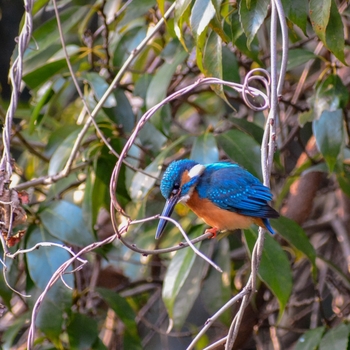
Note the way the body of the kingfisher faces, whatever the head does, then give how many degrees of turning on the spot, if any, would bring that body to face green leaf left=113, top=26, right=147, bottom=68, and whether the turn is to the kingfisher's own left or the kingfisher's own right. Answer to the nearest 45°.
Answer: approximately 90° to the kingfisher's own right

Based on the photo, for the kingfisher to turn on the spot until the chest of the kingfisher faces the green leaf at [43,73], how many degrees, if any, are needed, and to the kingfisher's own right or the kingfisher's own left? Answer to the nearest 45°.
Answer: approximately 45° to the kingfisher's own right

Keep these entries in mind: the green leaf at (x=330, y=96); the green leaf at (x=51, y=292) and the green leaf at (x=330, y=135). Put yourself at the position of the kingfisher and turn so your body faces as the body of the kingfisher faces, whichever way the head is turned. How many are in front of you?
1

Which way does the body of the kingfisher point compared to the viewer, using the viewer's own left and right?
facing to the left of the viewer

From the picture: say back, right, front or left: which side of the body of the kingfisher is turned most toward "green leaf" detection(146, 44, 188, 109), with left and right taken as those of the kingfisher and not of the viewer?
right
